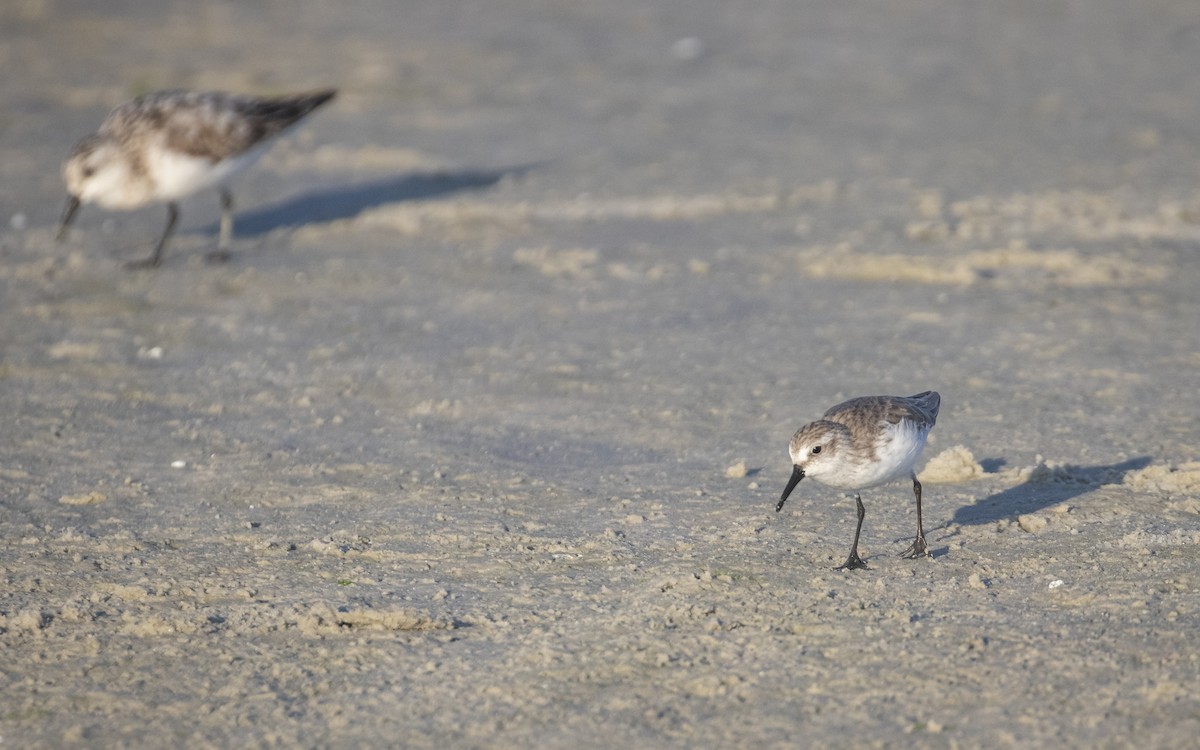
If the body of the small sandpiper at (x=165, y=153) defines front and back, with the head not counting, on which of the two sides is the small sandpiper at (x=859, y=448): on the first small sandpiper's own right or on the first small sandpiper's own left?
on the first small sandpiper's own left

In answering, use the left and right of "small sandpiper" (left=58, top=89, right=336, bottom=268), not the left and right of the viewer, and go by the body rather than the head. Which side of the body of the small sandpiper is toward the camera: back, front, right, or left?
left

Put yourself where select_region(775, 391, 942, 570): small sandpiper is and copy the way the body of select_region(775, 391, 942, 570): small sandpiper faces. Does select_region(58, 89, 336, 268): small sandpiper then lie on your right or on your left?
on your right

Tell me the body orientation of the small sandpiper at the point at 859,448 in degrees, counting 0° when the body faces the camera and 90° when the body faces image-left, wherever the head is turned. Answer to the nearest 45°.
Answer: approximately 45°

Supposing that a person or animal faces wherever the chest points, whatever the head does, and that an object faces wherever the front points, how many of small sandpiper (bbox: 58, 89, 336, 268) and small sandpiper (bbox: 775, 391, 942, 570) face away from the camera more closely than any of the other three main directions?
0
